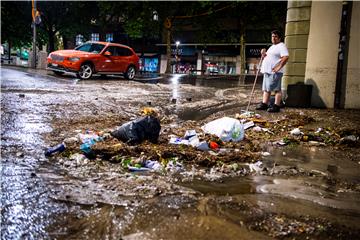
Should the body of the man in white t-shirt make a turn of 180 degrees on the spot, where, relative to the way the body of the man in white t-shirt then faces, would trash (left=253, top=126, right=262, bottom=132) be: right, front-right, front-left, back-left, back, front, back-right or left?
back-right

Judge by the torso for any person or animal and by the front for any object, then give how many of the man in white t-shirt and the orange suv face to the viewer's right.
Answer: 0

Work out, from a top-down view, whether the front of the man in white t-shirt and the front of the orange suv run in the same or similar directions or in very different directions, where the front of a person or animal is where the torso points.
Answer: same or similar directions

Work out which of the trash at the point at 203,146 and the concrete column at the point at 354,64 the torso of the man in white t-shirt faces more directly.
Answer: the trash

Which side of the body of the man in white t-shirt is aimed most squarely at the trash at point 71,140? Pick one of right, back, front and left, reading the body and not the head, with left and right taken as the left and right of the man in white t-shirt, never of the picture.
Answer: front

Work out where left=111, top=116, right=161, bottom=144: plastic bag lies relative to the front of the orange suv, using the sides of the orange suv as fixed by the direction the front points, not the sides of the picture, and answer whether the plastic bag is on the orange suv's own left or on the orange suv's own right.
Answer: on the orange suv's own left

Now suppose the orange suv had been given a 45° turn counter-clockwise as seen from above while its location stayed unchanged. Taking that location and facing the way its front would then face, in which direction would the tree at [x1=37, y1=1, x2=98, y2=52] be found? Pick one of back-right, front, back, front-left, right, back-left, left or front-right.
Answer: back

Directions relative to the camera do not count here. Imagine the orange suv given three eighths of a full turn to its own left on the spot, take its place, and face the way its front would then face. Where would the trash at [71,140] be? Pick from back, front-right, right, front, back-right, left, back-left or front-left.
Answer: right

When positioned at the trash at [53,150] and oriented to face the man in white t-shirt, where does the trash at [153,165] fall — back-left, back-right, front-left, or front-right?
front-right

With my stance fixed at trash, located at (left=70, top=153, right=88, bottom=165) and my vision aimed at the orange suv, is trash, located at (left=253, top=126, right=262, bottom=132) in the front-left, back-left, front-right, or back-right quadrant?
front-right

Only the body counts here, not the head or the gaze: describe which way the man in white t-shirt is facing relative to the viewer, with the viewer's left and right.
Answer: facing the viewer and to the left of the viewer

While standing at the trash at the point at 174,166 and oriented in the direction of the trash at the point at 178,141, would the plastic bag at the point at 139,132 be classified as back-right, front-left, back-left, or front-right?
front-left

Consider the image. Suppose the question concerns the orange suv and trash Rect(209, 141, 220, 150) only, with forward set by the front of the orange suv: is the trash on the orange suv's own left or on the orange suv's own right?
on the orange suv's own left

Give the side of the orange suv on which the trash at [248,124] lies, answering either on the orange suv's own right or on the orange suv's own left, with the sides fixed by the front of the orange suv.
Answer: on the orange suv's own left

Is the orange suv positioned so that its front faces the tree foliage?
no

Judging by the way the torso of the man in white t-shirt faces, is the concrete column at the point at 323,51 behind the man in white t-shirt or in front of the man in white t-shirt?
behind
